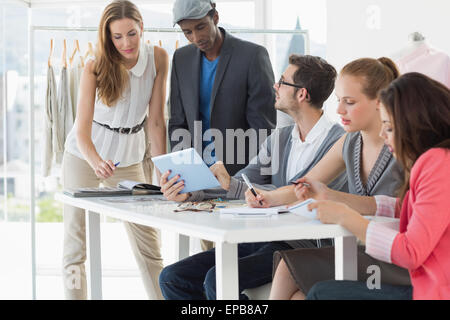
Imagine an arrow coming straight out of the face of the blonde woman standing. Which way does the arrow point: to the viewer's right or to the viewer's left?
to the viewer's right

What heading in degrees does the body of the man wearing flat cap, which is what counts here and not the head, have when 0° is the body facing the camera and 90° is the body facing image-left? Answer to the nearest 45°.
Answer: approximately 45°

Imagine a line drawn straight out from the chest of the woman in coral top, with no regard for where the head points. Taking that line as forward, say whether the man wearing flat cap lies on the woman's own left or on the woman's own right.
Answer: on the woman's own right

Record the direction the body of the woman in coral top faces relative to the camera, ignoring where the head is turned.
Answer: to the viewer's left

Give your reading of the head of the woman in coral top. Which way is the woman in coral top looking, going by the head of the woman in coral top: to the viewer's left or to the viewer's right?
to the viewer's left
